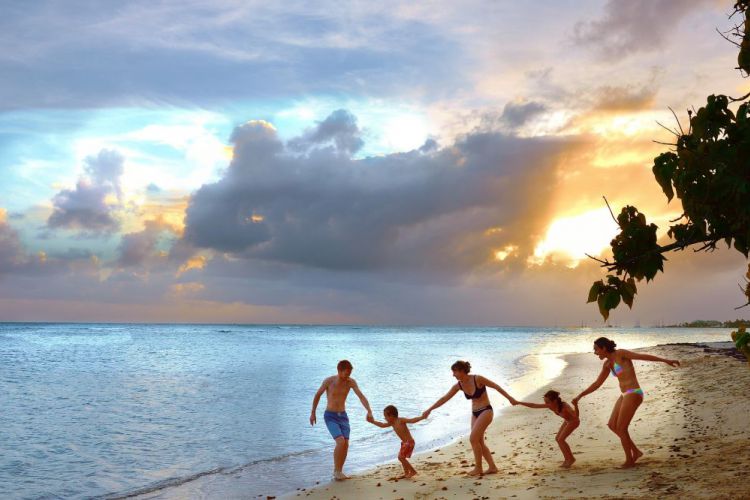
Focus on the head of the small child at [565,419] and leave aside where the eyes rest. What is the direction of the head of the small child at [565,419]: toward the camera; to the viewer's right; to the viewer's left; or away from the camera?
to the viewer's left

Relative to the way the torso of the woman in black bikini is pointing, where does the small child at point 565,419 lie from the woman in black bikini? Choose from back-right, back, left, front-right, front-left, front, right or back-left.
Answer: back-left

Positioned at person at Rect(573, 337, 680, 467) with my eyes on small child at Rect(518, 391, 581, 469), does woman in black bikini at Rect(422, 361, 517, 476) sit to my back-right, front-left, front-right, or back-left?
front-left

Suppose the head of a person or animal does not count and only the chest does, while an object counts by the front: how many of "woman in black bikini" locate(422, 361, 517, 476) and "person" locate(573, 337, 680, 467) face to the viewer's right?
0

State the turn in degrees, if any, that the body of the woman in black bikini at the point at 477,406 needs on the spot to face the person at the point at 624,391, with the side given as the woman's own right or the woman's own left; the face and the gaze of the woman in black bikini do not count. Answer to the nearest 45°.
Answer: approximately 135° to the woman's own left

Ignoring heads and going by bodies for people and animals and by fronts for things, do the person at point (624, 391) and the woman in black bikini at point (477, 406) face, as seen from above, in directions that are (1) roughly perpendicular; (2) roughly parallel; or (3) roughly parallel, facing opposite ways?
roughly parallel

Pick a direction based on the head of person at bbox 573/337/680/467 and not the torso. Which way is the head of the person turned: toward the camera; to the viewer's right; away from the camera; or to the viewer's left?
to the viewer's left

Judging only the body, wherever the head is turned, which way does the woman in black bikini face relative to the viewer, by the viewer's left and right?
facing the viewer and to the left of the viewer

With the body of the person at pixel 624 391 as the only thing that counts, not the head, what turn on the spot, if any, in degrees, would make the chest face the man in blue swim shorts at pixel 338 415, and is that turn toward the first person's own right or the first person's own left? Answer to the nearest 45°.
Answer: approximately 45° to the first person's own right
